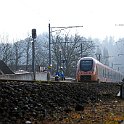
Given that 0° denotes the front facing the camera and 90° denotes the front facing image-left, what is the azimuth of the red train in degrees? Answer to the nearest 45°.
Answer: approximately 45°
